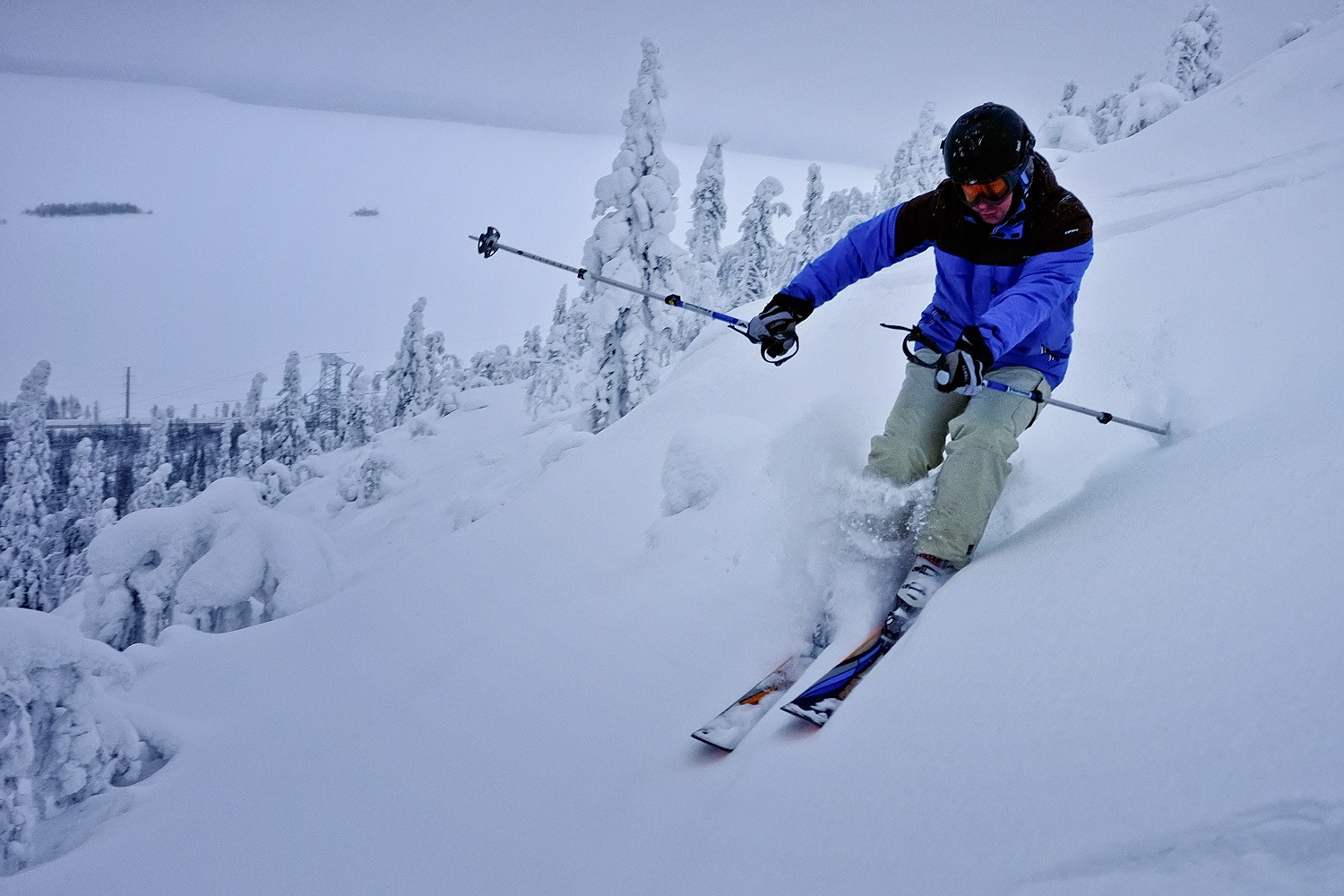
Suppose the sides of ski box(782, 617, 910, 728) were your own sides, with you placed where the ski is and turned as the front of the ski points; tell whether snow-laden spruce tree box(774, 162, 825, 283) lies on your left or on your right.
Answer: on your right

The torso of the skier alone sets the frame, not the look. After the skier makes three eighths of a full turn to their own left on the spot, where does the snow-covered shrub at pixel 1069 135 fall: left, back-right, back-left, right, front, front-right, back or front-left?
left

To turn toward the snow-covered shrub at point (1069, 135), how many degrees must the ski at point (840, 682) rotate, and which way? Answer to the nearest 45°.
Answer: approximately 135° to its right

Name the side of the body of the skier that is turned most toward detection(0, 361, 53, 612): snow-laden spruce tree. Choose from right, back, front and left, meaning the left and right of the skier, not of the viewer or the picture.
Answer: right

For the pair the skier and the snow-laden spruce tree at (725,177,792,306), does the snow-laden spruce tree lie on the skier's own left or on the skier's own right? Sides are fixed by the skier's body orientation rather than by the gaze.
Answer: on the skier's own right

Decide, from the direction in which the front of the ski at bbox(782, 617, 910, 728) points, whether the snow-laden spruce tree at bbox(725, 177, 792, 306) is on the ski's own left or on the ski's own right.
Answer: on the ski's own right

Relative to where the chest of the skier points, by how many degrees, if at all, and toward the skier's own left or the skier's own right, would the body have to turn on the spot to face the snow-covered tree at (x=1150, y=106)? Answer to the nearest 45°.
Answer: approximately 135° to the skier's own right

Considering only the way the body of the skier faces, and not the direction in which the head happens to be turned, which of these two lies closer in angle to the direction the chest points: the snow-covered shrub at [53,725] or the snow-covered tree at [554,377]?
the snow-covered shrub
